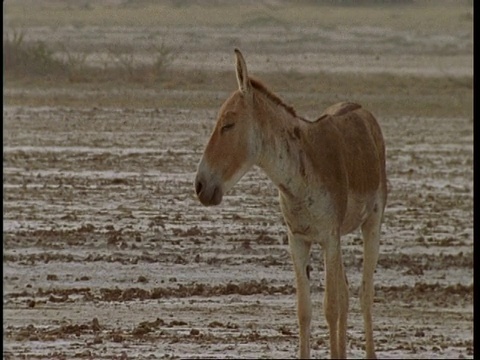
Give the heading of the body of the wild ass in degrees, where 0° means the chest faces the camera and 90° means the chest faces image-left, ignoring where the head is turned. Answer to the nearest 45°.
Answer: approximately 45°
